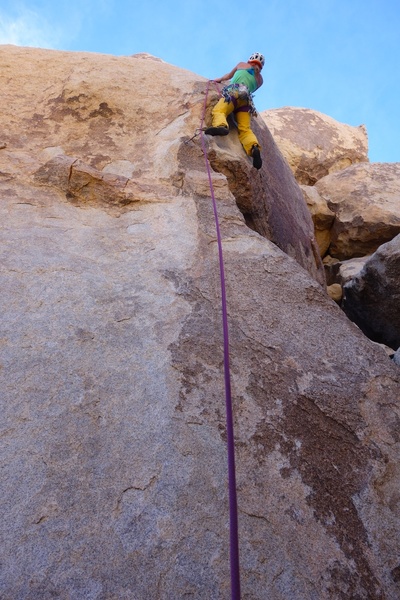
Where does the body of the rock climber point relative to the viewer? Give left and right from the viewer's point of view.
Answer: facing away from the viewer and to the left of the viewer

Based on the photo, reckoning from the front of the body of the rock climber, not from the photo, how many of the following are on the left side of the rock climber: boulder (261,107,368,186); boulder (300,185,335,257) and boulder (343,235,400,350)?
0

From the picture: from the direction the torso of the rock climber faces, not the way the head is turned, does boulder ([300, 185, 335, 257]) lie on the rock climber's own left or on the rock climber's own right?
on the rock climber's own right

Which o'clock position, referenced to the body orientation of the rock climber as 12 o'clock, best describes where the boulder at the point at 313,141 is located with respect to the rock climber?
The boulder is roughly at 2 o'clock from the rock climber.

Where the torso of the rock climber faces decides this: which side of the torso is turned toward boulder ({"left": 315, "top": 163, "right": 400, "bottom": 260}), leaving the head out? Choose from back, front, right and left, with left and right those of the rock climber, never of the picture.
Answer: right
